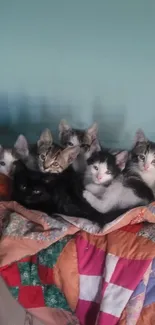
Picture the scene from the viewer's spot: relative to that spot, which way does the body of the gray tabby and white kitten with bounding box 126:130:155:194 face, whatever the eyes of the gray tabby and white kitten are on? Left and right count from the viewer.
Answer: facing the viewer

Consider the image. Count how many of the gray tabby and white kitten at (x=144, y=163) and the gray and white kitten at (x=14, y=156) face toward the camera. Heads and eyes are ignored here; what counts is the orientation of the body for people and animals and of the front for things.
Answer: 2

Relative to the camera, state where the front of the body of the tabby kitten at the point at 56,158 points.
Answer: toward the camera

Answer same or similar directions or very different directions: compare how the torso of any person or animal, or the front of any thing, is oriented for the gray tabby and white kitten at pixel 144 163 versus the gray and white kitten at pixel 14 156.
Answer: same or similar directions

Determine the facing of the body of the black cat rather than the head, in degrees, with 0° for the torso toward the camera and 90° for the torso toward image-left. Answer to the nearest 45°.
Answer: approximately 45°
